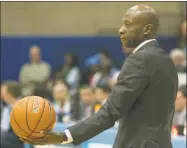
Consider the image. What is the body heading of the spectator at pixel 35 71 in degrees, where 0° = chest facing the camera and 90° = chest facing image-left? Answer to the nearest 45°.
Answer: approximately 0°

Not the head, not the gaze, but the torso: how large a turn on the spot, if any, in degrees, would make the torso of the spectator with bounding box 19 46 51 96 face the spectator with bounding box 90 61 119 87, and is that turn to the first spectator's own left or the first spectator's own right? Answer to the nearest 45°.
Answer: approximately 45° to the first spectator's own left

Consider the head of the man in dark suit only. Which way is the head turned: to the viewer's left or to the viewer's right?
to the viewer's left

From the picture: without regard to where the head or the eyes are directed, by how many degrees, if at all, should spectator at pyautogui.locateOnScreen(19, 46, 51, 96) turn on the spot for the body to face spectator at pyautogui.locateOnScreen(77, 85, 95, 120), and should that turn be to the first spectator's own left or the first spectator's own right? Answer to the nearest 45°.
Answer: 0° — they already face them

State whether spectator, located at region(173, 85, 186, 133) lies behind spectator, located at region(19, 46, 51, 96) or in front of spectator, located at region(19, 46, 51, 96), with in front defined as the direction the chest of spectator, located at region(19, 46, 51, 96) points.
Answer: in front

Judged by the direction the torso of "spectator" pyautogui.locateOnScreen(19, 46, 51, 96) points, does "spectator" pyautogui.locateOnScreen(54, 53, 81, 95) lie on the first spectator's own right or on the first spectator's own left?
on the first spectator's own left
